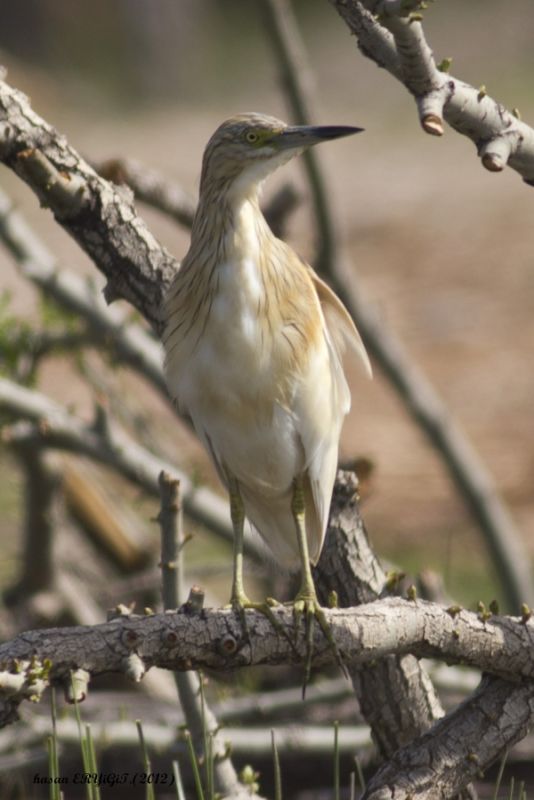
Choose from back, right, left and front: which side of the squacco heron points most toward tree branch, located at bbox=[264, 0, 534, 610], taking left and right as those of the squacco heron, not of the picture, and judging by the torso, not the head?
back

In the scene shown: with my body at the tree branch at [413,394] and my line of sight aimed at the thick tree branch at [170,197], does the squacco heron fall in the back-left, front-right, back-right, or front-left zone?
front-left

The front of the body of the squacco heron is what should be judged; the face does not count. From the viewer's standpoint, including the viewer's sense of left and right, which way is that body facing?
facing the viewer
